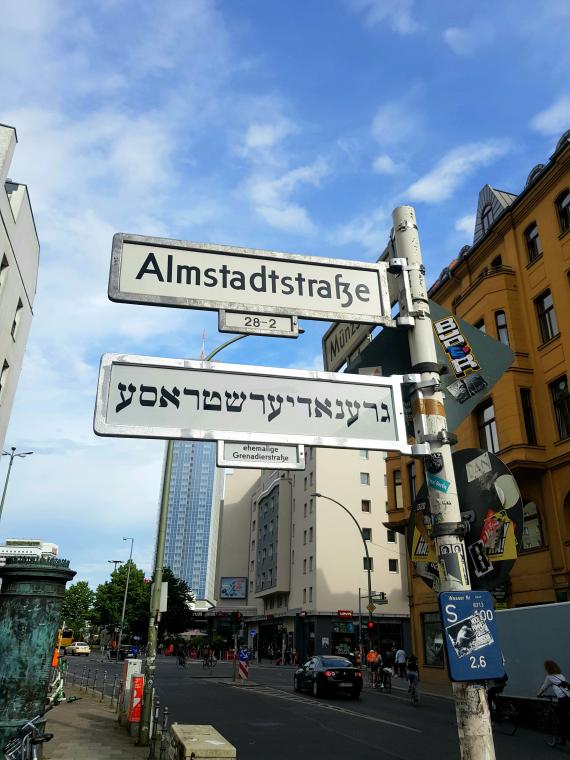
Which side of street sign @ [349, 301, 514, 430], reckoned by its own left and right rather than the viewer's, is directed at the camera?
back

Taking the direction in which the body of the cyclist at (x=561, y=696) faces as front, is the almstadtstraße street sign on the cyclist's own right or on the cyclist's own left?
on the cyclist's own left

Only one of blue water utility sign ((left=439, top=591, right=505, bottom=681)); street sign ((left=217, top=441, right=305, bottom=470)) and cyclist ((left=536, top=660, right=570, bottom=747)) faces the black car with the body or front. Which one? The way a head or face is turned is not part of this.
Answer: the cyclist

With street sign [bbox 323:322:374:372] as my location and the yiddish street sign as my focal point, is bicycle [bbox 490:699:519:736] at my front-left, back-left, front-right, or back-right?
back-right

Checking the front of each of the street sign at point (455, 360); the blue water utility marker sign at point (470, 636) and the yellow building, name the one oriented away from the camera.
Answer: the street sign

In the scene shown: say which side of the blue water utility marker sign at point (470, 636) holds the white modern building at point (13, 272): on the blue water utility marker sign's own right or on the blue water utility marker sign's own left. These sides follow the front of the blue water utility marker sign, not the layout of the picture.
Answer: on the blue water utility marker sign's own right

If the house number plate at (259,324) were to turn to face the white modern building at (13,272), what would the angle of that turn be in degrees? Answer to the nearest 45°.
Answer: approximately 135° to its right

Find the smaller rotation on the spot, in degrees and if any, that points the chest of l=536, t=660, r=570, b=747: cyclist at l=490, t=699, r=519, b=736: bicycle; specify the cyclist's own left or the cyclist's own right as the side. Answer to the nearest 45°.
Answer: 0° — they already face it
